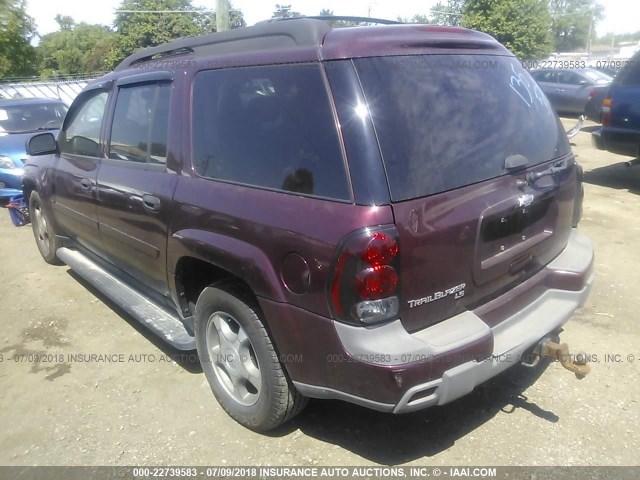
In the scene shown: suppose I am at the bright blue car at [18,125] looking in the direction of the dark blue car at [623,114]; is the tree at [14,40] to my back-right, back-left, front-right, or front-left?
back-left

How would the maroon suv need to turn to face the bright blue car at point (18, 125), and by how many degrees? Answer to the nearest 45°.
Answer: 0° — it already faces it

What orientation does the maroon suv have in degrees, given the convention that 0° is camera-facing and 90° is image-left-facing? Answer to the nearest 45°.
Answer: approximately 135°

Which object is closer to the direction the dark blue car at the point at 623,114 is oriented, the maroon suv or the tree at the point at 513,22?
the tree

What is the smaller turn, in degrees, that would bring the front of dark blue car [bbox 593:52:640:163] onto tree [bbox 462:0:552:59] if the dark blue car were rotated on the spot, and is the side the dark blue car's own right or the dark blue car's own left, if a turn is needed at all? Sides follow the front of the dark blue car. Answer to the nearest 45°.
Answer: approximately 45° to the dark blue car's own left

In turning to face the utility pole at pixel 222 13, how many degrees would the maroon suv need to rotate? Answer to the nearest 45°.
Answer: approximately 45° to its right

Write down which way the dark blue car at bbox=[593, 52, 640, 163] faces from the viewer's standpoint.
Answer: facing away from the viewer and to the right of the viewer
